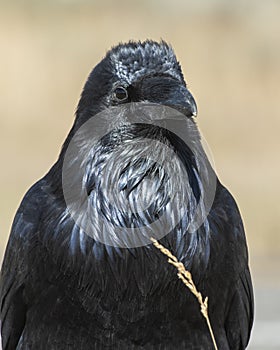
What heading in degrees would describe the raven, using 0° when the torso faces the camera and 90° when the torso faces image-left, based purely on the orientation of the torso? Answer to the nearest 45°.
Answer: approximately 0°
